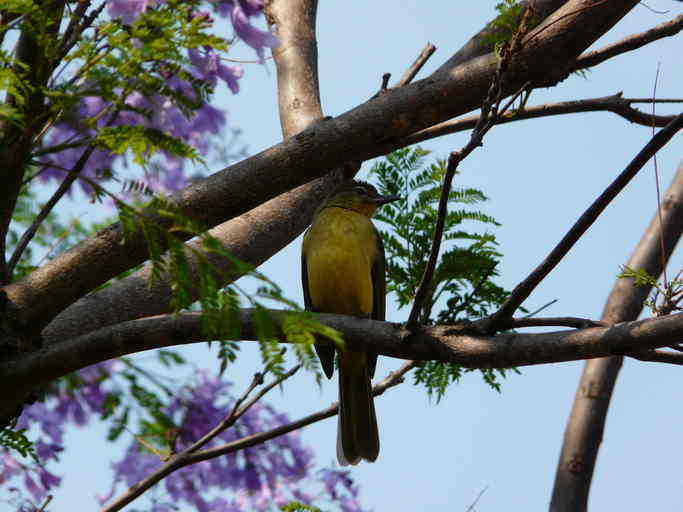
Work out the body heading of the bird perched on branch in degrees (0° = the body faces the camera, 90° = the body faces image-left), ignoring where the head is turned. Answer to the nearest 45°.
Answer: approximately 0°

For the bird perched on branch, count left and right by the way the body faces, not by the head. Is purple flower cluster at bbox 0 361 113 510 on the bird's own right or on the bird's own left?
on the bird's own right

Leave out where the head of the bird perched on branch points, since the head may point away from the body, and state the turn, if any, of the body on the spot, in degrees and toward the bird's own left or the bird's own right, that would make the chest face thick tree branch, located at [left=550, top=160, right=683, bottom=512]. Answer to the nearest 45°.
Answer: approximately 90° to the bird's own left
